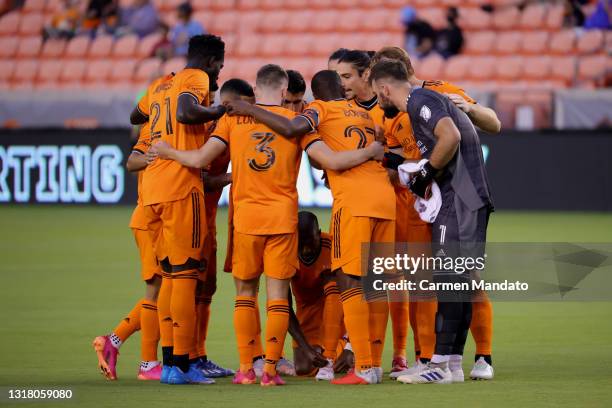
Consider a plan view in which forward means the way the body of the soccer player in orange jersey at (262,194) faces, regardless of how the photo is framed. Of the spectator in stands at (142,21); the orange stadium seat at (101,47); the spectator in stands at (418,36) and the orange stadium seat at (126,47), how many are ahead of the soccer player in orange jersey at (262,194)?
4

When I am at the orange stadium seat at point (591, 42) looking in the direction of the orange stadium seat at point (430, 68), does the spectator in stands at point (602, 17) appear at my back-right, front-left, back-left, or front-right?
back-right

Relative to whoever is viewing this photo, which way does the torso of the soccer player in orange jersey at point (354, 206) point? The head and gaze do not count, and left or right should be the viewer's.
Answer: facing away from the viewer and to the left of the viewer

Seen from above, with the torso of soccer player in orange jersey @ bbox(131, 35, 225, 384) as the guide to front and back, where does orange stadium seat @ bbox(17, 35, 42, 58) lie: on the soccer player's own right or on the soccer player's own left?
on the soccer player's own left

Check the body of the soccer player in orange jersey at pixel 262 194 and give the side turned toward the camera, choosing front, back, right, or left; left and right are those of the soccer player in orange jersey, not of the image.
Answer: back

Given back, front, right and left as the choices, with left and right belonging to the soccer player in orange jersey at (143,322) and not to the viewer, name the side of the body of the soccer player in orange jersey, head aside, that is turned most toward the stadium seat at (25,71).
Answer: left

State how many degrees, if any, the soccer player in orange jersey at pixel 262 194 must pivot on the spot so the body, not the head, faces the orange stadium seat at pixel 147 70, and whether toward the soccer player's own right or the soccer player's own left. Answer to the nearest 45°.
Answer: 0° — they already face it

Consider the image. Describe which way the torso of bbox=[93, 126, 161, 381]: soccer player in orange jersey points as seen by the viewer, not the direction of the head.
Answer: to the viewer's right

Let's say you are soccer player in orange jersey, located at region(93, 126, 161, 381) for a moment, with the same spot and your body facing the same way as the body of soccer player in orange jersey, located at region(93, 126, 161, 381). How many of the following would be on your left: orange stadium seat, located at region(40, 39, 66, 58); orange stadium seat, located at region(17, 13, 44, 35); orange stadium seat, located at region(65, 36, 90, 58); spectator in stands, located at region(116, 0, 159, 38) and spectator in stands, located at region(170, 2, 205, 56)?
5

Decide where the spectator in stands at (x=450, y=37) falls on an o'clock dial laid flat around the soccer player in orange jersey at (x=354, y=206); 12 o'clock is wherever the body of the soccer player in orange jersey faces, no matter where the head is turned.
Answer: The spectator in stands is roughly at 2 o'clock from the soccer player in orange jersey.

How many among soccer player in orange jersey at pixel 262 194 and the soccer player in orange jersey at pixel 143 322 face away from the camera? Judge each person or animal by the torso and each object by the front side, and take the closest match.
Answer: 1

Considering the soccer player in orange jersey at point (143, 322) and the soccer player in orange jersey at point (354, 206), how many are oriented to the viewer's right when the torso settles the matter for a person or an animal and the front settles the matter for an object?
1

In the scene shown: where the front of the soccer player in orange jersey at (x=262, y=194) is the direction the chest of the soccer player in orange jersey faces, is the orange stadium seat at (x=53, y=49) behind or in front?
in front

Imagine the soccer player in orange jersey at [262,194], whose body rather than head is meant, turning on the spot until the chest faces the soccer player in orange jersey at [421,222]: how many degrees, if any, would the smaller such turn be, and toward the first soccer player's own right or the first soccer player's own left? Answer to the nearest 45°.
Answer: approximately 90° to the first soccer player's own right

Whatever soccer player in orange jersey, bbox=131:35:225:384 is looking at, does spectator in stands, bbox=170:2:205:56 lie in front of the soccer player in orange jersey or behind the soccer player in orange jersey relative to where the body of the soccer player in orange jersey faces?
in front

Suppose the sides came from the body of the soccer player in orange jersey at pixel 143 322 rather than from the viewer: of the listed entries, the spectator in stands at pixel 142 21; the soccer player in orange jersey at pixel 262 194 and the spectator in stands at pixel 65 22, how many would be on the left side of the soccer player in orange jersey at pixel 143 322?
2

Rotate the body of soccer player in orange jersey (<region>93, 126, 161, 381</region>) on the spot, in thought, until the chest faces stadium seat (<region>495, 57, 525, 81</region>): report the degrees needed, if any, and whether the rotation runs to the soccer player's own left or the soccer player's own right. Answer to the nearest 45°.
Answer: approximately 45° to the soccer player's own left
